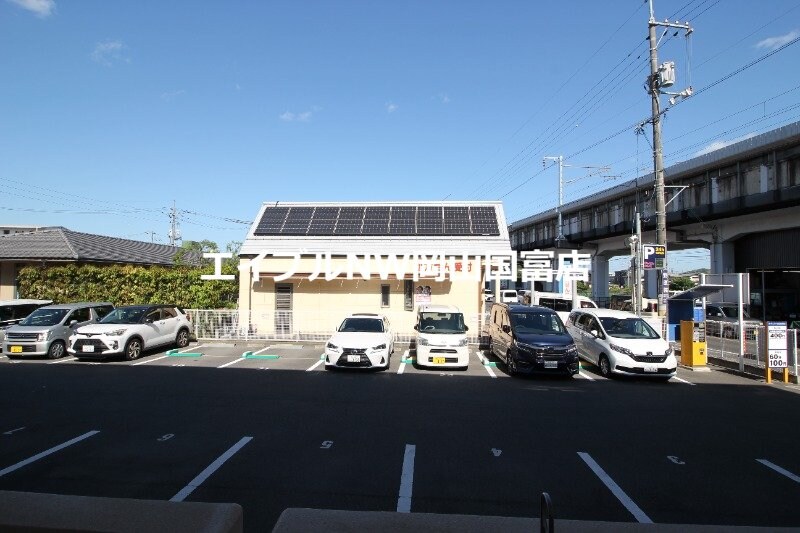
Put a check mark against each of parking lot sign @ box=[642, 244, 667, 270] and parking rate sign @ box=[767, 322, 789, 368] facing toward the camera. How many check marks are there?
2

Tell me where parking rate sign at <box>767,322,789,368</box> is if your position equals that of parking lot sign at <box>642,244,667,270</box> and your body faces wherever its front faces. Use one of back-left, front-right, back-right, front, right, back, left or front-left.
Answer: front-left

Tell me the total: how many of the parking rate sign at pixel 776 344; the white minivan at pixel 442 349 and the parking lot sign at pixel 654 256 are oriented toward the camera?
3

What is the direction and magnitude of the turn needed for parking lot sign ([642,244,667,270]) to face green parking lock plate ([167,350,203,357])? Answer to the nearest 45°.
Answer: approximately 45° to its right

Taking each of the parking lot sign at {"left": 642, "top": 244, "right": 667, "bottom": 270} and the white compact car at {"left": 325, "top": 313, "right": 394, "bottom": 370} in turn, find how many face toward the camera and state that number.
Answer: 2

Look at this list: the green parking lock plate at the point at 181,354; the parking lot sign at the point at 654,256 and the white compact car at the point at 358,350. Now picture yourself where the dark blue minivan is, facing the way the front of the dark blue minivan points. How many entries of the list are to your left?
1

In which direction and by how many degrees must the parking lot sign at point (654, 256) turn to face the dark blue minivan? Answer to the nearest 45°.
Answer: approximately 45° to its right

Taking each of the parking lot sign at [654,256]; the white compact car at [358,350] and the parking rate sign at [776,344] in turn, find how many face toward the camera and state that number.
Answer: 3

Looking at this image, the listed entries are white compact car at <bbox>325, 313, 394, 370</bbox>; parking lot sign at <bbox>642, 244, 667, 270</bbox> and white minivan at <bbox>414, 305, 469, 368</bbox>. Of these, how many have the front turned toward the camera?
3

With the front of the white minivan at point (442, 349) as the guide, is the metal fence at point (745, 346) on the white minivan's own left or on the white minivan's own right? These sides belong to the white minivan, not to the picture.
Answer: on the white minivan's own left

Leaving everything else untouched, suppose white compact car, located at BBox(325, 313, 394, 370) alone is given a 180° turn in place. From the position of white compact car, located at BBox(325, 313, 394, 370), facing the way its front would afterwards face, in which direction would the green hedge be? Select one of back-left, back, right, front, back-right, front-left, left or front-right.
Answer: front-left

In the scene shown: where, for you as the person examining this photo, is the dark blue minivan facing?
facing the viewer and to the right of the viewer
